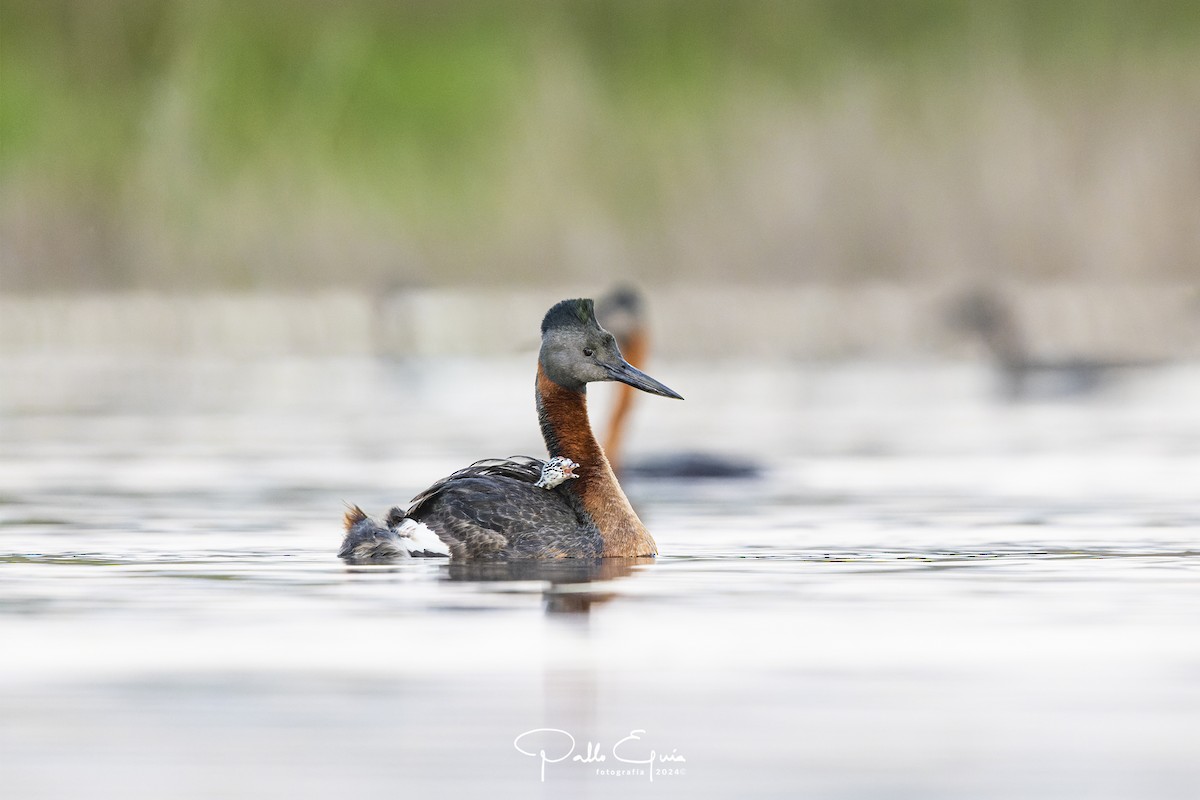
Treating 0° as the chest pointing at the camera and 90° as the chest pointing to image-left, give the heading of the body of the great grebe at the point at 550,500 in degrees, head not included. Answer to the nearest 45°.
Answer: approximately 270°
